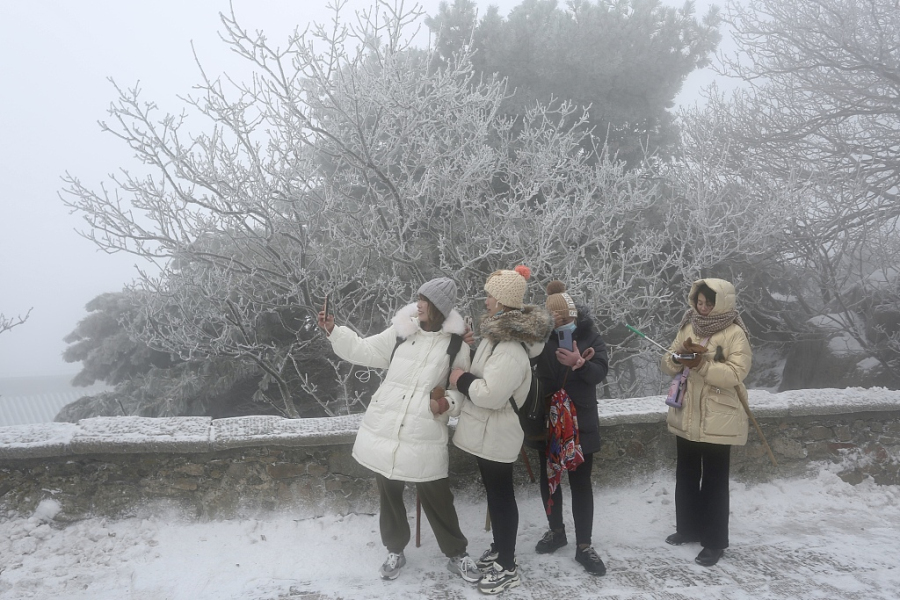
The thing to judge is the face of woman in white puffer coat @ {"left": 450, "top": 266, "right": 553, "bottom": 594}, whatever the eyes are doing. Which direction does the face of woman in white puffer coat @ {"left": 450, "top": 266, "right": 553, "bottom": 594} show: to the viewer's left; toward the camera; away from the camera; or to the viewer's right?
to the viewer's left

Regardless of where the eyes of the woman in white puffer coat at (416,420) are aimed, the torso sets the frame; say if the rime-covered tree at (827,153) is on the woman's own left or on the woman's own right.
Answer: on the woman's own left

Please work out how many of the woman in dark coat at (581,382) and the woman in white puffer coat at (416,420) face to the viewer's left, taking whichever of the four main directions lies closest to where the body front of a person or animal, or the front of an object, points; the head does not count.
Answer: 0

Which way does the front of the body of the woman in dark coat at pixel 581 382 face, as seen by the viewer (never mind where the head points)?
toward the camera

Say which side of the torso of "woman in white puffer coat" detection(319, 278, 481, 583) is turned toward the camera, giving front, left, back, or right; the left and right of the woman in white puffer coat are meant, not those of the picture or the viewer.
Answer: front

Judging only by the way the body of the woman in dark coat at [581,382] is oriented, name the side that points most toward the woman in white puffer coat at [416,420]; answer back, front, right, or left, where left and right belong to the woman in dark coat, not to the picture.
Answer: right

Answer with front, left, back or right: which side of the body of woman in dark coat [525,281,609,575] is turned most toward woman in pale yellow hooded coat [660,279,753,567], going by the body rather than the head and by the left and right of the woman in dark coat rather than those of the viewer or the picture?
left

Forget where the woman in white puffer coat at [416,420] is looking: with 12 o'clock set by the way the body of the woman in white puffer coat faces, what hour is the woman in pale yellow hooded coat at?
The woman in pale yellow hooded coat is roughly at 9 o'clock from the woman in white puffer coat.

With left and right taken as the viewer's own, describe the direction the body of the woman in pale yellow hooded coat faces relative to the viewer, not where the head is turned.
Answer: facing the viewer and to the left of the viewer

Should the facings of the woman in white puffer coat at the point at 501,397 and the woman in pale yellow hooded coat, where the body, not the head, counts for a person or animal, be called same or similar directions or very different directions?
same or similar directions
